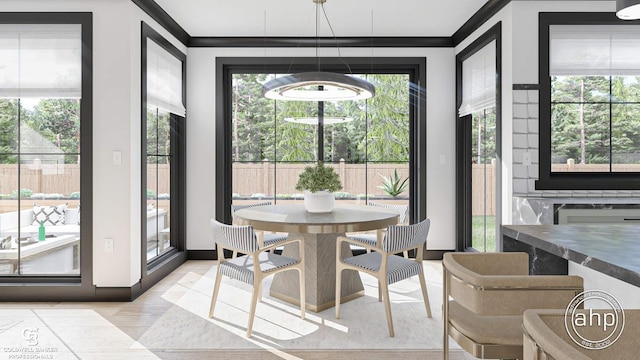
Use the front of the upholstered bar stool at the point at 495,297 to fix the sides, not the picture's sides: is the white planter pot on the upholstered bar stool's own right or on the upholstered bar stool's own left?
on the upholstered bar stool's own left

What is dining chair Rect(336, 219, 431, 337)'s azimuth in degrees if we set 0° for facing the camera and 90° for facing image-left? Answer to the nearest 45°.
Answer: approximately 135°

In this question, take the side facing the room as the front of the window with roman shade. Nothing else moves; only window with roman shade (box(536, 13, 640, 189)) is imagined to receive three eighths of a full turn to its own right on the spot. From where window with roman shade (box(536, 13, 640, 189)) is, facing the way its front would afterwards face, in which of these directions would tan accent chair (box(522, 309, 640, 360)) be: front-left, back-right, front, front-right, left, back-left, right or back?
back-left

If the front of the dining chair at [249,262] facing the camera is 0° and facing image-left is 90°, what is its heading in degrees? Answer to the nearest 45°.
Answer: approximately 225°

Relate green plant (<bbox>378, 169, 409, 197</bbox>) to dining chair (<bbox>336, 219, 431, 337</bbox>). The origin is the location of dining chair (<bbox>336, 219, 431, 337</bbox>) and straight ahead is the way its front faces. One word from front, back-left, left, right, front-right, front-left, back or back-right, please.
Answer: front-right

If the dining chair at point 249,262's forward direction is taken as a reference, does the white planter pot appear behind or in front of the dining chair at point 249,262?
in front

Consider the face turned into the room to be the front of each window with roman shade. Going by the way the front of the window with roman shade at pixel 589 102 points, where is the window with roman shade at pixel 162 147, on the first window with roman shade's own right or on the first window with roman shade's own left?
on the first window with roman shade's own right

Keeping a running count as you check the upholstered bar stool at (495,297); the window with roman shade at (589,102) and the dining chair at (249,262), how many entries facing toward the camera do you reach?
1

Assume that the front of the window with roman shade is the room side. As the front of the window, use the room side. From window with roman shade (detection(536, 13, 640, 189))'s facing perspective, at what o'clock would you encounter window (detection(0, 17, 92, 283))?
The window is roughly at 2 o'clock from the window with roman shade.
